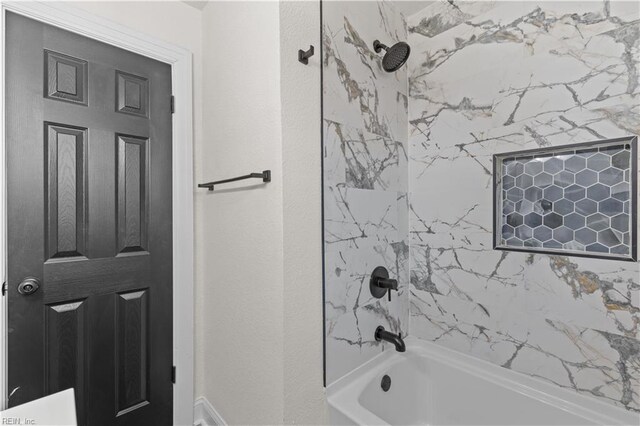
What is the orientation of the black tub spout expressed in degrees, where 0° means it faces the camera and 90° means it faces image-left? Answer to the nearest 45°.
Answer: approximately 315°

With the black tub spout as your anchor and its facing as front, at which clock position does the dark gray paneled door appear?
The dark gray paneled door is roughly at 4 o'clock from the black tub spout.

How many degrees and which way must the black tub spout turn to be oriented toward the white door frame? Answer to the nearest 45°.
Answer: approximately 135° to its right

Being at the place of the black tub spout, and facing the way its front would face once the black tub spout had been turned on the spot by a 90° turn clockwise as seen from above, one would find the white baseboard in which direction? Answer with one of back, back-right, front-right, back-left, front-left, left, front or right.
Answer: front-right

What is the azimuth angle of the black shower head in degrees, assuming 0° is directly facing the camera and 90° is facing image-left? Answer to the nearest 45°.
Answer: approximately 315°
